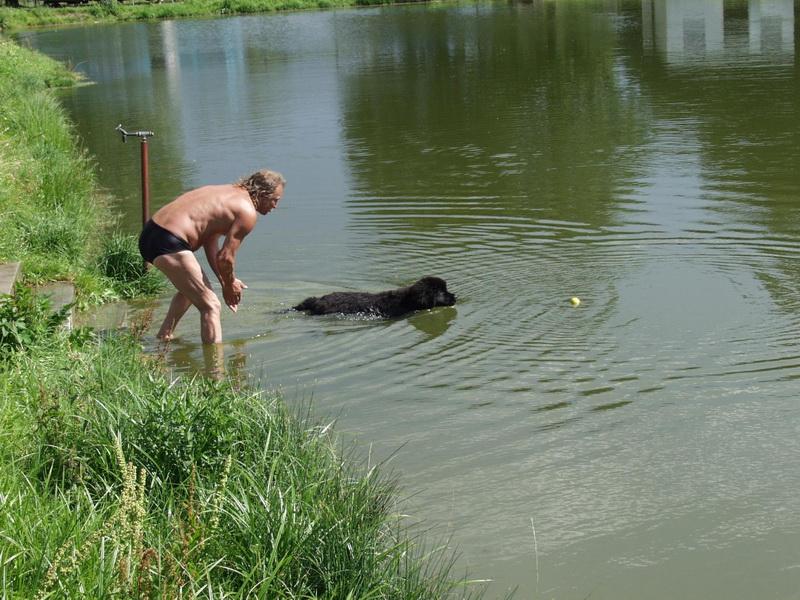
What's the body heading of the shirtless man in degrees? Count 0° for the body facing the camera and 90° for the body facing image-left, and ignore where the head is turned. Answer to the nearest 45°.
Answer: approximately 270°

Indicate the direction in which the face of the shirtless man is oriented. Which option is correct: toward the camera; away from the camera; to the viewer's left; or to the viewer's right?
to the viewer's right

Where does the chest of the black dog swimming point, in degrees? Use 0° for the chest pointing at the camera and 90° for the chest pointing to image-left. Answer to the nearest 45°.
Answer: approximately 270°

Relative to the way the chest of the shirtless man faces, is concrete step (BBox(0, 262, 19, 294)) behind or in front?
behind

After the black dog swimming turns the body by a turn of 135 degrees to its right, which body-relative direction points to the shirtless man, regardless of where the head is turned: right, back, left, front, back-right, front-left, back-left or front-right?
front

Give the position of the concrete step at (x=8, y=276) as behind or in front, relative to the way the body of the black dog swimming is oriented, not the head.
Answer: behind
